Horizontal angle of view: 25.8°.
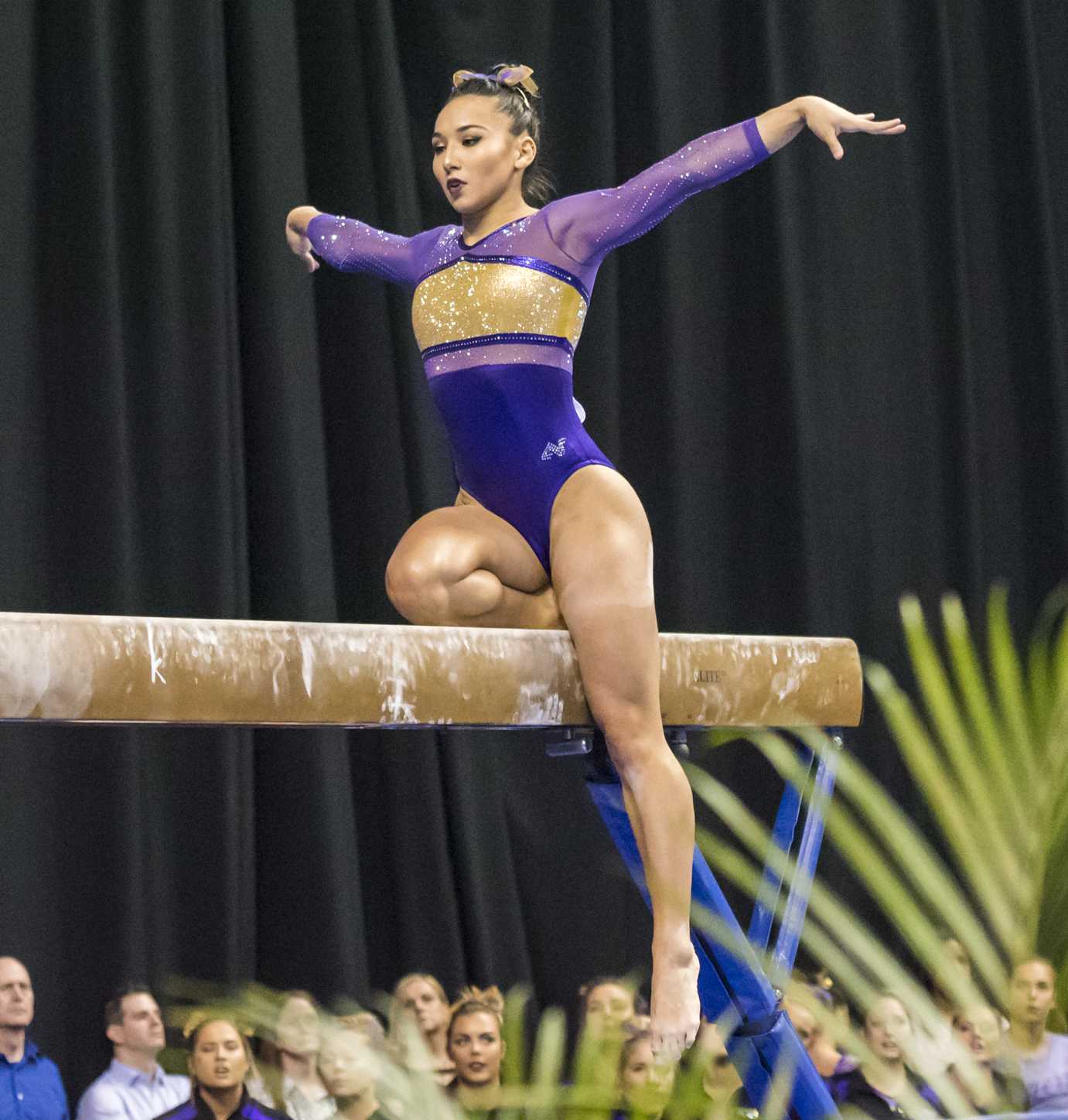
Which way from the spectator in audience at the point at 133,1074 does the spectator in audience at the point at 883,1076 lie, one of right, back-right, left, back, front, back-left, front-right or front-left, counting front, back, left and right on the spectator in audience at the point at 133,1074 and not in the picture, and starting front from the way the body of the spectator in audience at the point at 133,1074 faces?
front-left

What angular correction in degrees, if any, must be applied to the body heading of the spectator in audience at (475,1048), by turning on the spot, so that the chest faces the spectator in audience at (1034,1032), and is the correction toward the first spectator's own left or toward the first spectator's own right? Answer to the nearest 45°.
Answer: approximately 90° to the first spectator's own left

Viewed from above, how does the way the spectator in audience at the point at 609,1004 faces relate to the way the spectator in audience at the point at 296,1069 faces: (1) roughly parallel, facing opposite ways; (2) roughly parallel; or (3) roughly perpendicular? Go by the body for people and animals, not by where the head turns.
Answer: roughly parallel

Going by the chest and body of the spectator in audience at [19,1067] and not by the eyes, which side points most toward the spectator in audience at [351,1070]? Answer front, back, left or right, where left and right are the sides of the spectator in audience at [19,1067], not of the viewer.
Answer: left

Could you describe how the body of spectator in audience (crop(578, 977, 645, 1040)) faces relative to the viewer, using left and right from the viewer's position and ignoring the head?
facing the viewer

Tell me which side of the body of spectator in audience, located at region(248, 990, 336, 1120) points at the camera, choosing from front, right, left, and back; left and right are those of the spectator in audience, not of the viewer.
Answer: front

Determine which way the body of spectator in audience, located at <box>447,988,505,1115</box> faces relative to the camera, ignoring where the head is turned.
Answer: toward the camera
